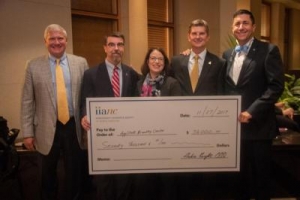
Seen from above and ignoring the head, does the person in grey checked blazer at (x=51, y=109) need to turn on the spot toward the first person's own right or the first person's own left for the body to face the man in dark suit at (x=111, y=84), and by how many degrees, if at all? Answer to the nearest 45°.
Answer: approximately 90° to the first person's own left

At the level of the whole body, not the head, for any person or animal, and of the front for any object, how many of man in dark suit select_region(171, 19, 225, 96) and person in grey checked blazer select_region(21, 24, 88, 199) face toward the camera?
2

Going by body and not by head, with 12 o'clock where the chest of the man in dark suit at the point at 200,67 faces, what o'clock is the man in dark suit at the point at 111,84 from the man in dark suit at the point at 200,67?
the man in dark suit at the point at 111,84 is roughly at 3 o'clock from the man in dark suit at the point at 200,67.

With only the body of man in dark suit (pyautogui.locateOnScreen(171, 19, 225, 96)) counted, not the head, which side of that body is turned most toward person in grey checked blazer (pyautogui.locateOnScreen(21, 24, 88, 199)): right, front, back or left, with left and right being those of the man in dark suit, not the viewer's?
right

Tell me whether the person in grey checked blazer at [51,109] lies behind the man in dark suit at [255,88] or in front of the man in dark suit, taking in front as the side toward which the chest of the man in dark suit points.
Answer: in front

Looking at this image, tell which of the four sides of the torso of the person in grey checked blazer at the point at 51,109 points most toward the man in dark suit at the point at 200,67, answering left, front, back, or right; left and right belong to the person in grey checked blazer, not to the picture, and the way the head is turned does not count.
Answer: left

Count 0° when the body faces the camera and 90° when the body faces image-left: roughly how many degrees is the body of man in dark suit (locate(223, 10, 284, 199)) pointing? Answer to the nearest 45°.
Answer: approximately 45°
